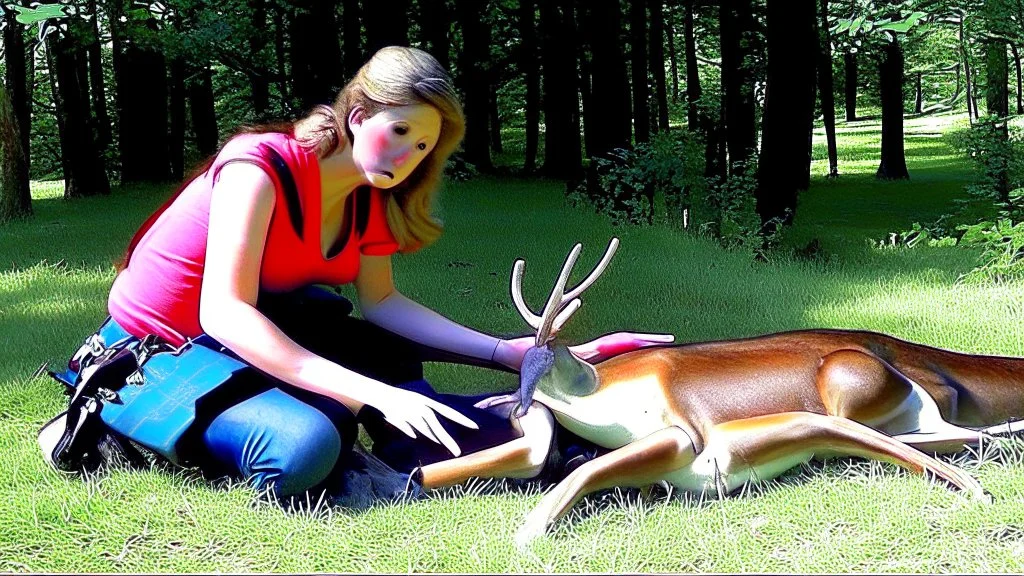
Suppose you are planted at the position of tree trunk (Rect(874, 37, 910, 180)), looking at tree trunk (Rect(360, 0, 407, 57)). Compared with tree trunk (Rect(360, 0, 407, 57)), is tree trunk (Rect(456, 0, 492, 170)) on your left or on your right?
right

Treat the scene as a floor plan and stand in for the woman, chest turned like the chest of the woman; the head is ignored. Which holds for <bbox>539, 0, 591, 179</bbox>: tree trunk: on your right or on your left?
on your left

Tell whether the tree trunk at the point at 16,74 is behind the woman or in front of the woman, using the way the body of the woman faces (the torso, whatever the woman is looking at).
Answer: behind

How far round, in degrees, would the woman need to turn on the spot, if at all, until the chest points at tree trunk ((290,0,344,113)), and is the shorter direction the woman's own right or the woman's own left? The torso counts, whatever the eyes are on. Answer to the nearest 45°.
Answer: approximately 135° to the woman's own left

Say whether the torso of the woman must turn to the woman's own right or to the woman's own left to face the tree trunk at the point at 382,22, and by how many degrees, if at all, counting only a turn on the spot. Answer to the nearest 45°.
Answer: approximately 135° to the woman's own left

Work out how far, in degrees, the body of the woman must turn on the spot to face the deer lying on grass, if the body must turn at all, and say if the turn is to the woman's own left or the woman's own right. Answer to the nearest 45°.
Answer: approximately 45° to the woman's own left

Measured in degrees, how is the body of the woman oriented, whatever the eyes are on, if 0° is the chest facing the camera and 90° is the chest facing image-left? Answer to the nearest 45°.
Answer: approximately 315°

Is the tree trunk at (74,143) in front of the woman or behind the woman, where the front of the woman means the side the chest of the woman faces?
behind

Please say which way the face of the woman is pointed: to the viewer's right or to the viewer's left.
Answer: to the viewer's right

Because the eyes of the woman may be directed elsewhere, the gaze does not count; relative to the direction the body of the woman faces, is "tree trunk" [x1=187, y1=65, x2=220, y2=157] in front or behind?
behind
